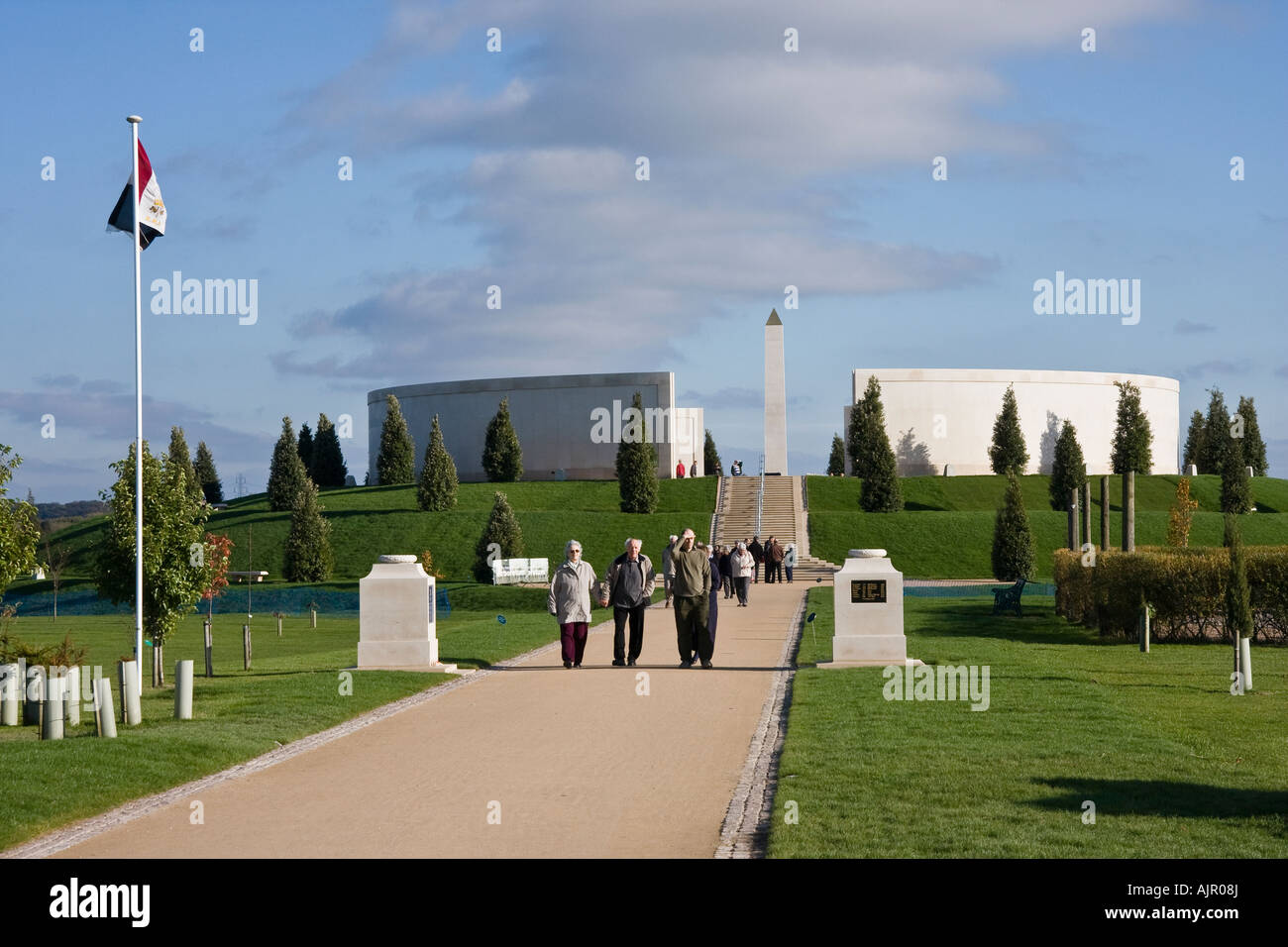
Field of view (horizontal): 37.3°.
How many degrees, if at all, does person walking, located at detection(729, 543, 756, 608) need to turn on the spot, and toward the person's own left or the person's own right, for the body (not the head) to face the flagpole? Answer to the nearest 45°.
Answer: approximately 45° to the person's own right

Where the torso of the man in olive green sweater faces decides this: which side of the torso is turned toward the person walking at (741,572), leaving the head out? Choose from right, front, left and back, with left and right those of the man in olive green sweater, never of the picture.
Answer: back

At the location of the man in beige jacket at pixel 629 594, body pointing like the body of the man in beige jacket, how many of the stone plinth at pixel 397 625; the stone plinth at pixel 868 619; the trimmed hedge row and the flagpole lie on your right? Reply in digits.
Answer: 2

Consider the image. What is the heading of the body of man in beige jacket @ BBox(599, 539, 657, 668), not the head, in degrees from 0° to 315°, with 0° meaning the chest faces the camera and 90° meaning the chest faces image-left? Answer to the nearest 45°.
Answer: approximately 0°

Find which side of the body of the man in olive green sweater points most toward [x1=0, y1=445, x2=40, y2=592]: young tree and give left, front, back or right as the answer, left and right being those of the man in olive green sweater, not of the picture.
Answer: right
